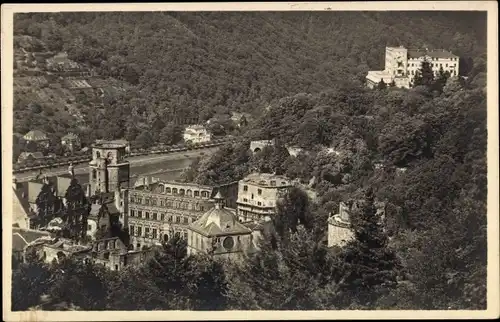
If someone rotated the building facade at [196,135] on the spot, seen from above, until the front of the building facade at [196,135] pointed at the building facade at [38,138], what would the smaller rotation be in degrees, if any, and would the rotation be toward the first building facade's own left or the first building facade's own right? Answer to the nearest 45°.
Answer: approximately 90° to the first building facade's own right

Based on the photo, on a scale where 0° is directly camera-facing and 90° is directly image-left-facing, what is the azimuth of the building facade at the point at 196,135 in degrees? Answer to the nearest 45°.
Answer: approximately 0°

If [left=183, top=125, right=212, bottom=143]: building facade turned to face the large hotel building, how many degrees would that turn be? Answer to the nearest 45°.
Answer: approximately 90° to its left
